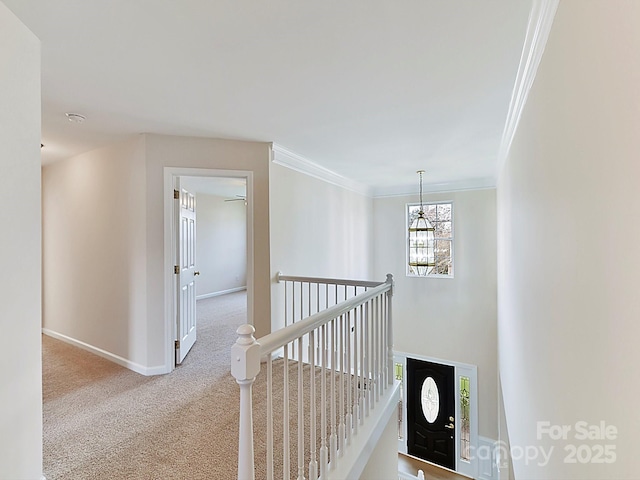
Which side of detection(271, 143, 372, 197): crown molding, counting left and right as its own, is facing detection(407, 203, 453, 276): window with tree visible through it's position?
left

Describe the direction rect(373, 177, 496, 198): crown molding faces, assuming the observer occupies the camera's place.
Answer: facing the viewer

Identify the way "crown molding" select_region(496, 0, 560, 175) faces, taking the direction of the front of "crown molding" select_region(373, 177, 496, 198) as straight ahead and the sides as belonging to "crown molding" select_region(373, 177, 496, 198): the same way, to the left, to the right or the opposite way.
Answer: to the right

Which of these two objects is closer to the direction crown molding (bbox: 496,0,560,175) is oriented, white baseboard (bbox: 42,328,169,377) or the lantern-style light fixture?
the white baseboard

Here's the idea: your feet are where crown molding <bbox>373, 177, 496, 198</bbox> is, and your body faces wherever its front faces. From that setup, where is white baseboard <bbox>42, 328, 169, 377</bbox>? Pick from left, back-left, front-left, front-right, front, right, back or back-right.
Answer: front-right

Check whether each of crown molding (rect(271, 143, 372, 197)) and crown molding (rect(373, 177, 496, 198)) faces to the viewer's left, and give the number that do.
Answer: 0

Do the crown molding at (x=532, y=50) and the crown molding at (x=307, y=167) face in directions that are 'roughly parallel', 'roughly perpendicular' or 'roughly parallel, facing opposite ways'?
roughly parallel, facing opposite ways

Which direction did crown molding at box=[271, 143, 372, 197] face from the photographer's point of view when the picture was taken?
facing the viewer and to the right of the viewer

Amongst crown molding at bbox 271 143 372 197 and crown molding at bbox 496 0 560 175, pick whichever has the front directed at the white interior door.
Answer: crown molding at bbox 496 0 560 175

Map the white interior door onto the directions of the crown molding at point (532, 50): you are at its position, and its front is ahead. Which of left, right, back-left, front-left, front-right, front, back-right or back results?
front

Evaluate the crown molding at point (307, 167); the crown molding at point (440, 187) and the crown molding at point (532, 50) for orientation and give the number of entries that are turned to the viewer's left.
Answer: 1

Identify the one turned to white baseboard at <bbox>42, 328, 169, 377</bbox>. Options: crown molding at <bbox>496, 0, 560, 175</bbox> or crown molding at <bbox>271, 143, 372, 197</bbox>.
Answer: crown molding at <bbox>496, 0, 560, 175</bbox>

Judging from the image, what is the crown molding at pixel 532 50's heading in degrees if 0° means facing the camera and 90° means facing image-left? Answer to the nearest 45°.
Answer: approximately 90°

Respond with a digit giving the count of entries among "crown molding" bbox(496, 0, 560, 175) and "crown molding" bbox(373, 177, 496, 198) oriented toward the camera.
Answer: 1
